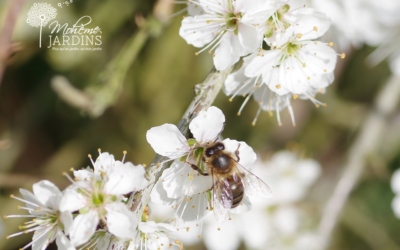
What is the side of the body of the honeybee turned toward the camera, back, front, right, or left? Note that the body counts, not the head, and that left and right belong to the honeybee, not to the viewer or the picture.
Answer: back
